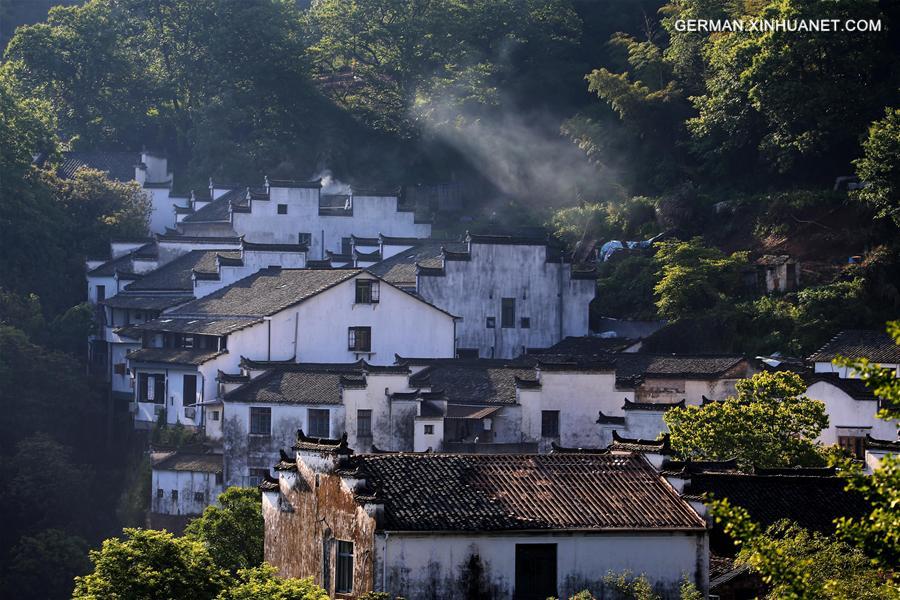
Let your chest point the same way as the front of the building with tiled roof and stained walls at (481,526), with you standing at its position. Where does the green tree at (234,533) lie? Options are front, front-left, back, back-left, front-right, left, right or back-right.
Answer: back-right

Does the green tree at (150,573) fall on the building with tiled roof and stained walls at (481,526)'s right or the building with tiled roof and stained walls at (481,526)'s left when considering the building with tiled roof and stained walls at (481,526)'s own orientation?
on its right

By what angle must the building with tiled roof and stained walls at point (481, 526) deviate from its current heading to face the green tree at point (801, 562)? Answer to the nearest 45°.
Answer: approximately 45° to its left

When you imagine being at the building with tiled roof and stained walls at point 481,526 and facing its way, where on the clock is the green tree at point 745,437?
The green tree is roughly at 7 o'clock from the building with tiled roof and stained walls.

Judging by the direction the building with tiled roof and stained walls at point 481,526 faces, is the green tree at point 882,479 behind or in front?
in front

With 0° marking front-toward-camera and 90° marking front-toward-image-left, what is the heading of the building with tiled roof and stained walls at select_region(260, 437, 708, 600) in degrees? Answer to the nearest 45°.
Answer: approximately 0°
